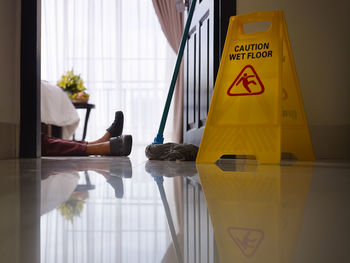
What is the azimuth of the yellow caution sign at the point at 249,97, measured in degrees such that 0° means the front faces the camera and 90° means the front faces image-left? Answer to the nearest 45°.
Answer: approximately 45°

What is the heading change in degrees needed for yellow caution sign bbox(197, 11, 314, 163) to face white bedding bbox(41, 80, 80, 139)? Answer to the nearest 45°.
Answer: approximately 90° to its right

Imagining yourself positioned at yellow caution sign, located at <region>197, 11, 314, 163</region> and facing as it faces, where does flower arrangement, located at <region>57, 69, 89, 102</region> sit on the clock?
The flower arrangement is roughly at 3 o'clock from the yellow caution sign.

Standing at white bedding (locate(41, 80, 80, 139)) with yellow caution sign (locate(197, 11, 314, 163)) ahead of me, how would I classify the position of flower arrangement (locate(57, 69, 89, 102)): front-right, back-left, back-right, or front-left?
back-left
